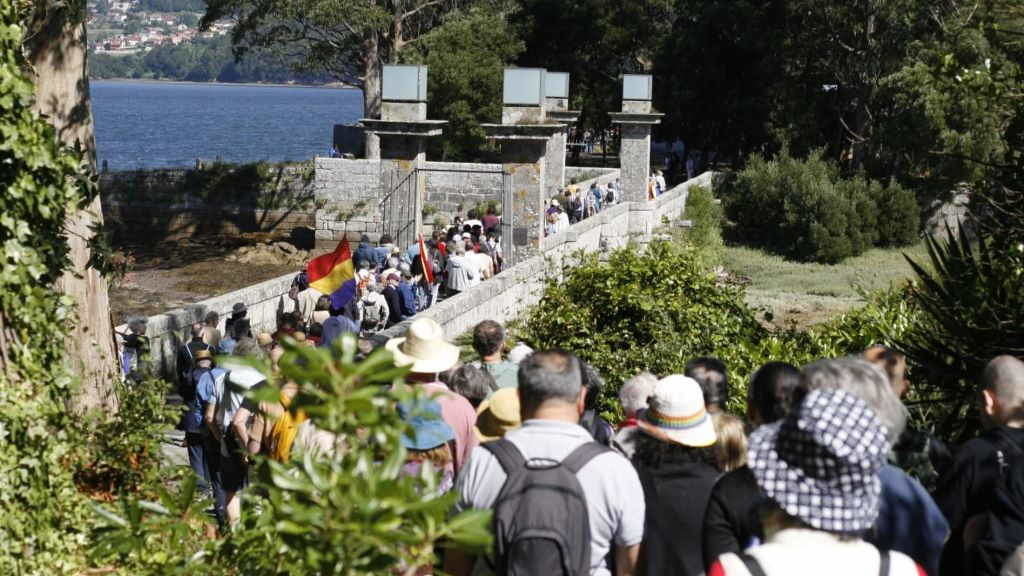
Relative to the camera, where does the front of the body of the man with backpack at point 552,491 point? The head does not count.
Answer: away from the camera

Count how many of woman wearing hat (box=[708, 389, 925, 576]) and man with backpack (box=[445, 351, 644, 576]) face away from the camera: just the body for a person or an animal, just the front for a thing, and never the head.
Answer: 2

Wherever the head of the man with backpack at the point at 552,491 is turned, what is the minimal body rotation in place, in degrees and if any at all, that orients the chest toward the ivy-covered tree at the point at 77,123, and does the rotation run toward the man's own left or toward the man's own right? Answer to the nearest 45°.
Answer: approximately 45° to the man's own left

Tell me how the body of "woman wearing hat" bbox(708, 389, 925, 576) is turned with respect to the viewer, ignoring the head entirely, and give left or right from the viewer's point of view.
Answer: facing away from the viewer

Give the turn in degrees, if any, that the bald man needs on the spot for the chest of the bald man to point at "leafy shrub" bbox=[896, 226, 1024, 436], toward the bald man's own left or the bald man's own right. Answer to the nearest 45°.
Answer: approximately 45° to the bald man's own right

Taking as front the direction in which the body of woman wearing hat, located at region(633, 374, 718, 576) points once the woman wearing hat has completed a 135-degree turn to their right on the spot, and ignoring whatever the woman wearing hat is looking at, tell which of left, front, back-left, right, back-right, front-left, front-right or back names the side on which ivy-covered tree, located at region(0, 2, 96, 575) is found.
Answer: back-right

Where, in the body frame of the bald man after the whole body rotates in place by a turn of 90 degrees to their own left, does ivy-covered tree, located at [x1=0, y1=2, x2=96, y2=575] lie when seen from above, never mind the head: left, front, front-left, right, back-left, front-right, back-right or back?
front-right

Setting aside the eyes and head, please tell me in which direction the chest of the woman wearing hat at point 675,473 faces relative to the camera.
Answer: away from the camera

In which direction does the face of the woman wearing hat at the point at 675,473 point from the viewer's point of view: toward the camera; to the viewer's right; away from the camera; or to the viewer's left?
away from the camera

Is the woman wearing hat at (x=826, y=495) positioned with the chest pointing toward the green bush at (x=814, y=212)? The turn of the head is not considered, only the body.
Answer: yes

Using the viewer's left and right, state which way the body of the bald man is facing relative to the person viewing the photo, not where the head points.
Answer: facing away from the viewer and to the left of the viewer
